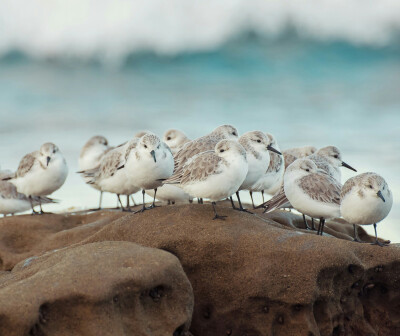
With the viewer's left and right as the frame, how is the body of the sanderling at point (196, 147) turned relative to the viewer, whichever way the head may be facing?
facing to the right of the viewer

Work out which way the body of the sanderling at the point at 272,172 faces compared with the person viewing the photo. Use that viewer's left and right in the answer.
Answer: facing to the right of the viewer

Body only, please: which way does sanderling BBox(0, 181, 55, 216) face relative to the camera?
to the viewer's left

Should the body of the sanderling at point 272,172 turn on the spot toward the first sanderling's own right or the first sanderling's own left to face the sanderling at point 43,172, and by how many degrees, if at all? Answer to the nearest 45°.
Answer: approximately 180°

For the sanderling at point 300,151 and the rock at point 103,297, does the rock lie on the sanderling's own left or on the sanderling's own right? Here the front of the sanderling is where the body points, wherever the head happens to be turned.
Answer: on the sanderling's own right

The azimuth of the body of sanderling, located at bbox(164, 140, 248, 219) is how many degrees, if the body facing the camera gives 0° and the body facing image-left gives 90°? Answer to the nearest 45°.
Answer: approximately 270°

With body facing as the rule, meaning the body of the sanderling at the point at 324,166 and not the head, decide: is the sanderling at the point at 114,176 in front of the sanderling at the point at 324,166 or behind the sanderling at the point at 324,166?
behind

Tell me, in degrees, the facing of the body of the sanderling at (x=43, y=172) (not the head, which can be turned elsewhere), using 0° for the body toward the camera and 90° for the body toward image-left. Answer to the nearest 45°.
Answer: approximately 315°

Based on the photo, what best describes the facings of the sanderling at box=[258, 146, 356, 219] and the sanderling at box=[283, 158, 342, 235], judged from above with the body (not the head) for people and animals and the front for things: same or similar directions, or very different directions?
very different directions

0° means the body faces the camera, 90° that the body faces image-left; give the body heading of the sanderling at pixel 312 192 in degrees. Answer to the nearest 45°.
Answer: approximately 90°
